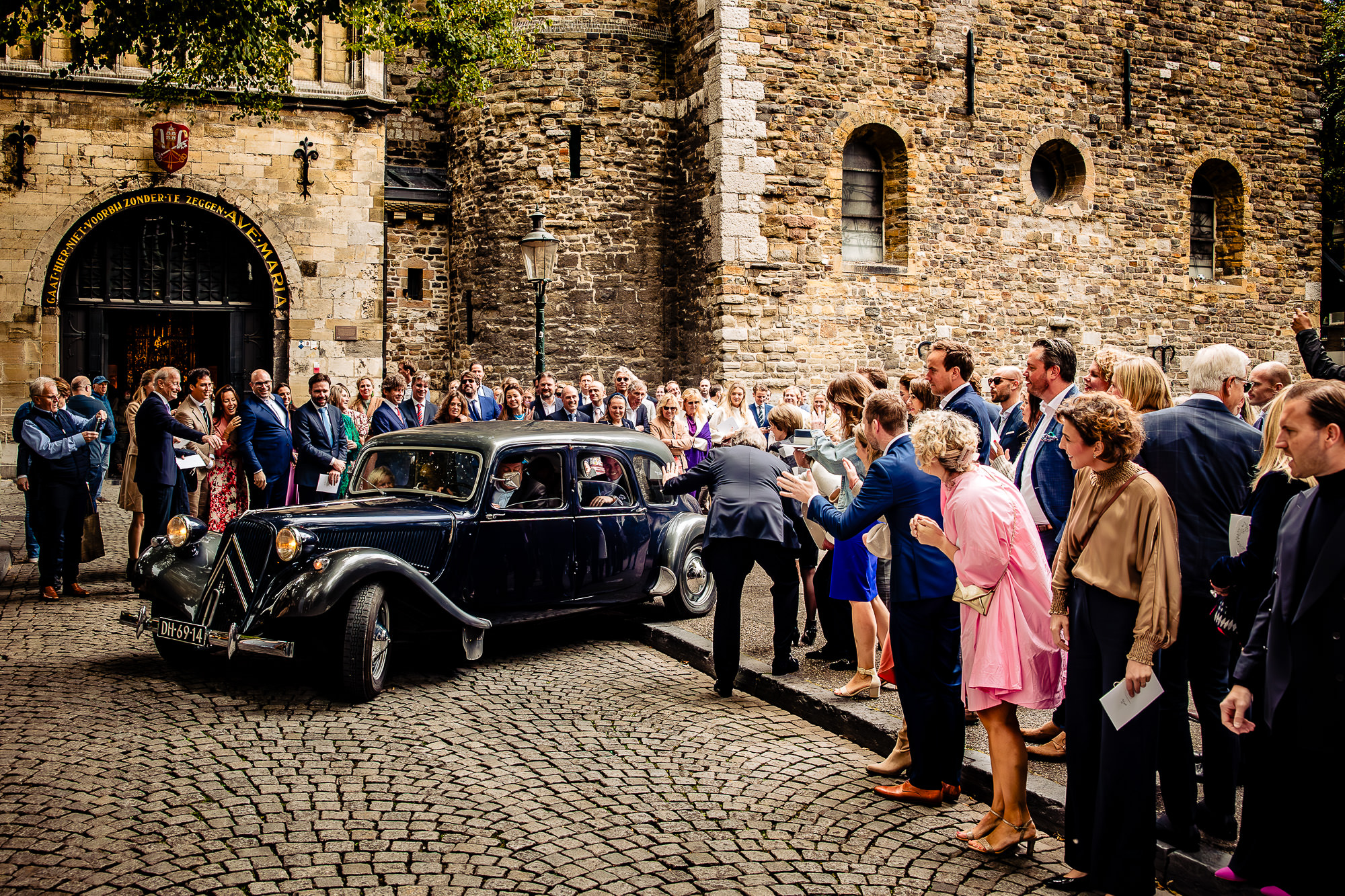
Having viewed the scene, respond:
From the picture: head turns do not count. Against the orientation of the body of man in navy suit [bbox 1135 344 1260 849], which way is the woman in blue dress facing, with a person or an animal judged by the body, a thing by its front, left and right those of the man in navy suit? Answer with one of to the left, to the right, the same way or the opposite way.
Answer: to the left

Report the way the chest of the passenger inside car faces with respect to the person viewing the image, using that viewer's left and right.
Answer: facing the viewer and to the left of the viewer

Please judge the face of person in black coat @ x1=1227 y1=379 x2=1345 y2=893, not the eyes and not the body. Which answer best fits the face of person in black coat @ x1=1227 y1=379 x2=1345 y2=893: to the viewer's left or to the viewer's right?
to the viewer's left

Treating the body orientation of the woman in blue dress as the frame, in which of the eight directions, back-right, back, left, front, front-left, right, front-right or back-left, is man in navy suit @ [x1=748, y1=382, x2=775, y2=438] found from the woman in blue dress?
right

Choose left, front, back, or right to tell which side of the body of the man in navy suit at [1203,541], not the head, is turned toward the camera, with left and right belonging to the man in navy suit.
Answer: back

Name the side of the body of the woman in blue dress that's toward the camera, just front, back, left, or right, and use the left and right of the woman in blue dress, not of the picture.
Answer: left

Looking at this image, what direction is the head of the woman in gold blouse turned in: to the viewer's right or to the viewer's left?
to the viewer's left

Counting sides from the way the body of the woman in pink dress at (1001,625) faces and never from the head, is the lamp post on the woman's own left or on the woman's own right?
on the woman's own right

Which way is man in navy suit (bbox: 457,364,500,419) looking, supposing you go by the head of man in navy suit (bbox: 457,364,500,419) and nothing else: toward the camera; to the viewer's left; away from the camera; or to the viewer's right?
toward the camera

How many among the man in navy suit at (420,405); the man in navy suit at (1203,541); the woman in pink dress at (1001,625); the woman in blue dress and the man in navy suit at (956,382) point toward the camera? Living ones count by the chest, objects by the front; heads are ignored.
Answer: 1

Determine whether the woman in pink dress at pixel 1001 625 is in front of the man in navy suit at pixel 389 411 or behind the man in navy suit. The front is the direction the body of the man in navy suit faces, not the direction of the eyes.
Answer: in front

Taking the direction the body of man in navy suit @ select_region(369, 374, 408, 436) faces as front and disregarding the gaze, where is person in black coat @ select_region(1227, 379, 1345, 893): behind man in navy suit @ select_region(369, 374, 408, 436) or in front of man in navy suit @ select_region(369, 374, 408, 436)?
in front

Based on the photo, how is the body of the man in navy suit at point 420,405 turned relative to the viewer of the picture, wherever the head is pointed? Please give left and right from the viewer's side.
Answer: facing the viewer

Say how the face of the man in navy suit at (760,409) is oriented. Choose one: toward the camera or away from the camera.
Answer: toward the camera

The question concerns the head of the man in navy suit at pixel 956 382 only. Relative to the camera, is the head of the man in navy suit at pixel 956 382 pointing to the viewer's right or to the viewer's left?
to the viewer's left
